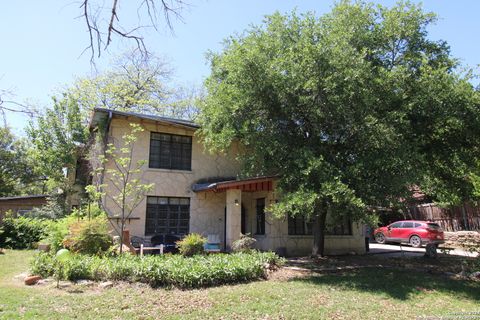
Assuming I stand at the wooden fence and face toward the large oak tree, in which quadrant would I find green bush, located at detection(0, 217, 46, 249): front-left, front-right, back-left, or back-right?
front-right

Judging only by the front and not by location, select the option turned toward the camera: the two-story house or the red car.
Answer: the two-story house

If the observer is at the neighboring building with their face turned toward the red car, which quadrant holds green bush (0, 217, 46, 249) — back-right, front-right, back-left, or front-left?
front-right

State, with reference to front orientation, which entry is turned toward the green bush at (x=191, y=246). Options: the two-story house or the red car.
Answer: the two-story house

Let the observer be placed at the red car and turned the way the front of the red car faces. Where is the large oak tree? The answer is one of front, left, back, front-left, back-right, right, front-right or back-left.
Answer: back-left

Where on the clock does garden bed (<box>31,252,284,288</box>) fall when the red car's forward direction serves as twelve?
The garden bed is roughly at 8 o'clock from the red car.

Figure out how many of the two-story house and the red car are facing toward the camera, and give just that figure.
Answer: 1

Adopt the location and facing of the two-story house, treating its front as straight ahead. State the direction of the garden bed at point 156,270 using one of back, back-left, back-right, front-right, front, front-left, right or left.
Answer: front

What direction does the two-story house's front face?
toward the camera

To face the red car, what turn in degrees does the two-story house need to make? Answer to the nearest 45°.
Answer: approximately 135° to its left

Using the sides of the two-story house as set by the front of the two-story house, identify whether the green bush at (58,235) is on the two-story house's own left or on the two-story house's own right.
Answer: on the two-story house's own right
